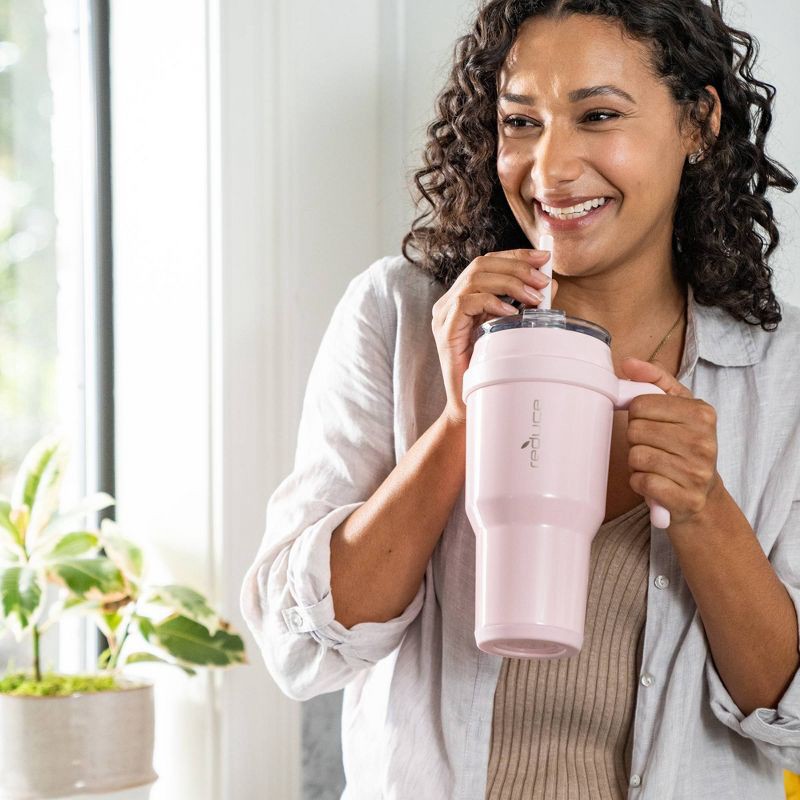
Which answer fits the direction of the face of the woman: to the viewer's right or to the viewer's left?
to the viewer's left

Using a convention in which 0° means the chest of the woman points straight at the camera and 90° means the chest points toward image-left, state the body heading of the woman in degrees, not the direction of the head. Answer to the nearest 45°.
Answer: approximately 0°
